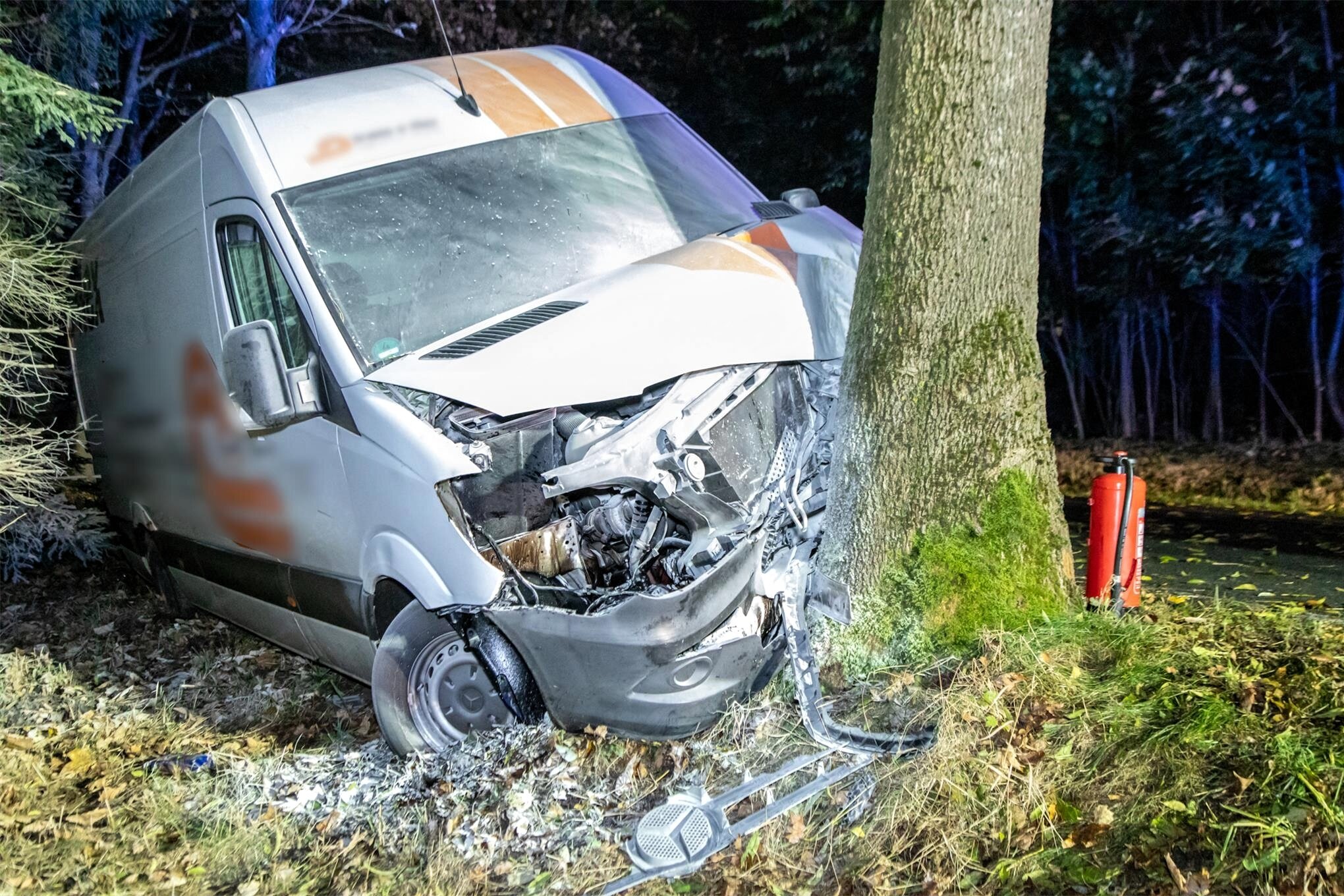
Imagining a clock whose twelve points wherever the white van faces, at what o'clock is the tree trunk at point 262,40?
The tree trunk is roughly at 7 o'clock from the white van.

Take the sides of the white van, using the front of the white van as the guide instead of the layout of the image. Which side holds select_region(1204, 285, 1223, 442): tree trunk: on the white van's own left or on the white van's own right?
on the white van's own left

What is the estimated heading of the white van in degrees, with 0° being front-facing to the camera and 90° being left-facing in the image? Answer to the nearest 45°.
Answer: approximately 315°

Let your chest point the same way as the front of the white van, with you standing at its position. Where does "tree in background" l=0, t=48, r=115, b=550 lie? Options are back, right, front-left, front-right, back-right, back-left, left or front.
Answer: back

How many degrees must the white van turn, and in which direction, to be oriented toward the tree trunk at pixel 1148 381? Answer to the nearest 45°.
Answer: approximately 90° to its left

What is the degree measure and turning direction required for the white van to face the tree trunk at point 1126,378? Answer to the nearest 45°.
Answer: approximately 90° to its left

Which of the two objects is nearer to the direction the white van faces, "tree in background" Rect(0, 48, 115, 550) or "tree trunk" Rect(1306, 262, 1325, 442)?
the tree trunk

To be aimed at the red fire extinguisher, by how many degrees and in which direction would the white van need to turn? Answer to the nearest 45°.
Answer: approximately 45° to its left
